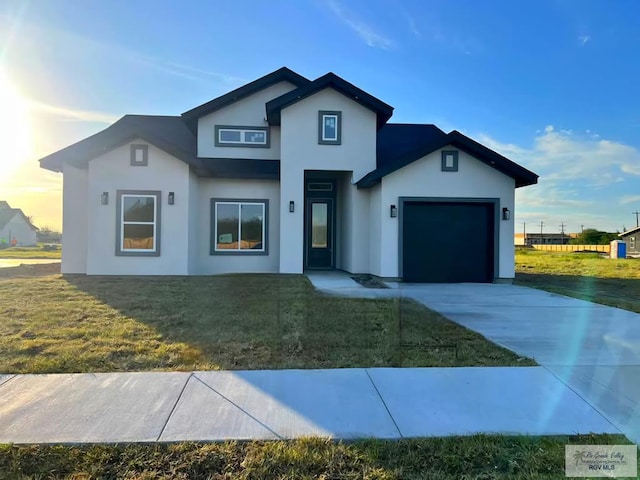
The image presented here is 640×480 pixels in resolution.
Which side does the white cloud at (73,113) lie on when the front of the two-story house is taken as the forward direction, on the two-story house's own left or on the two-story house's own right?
on the two-story house's own right

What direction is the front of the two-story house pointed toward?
toward the camera
